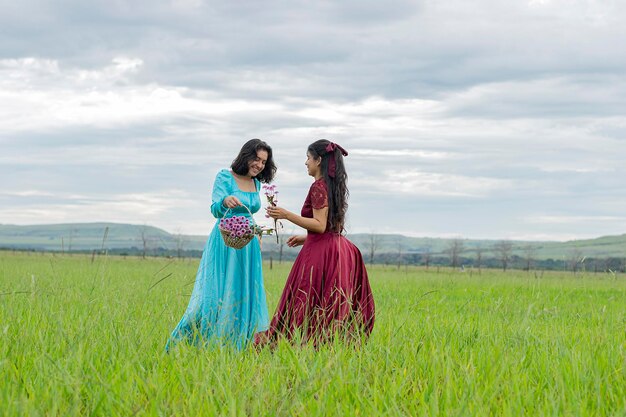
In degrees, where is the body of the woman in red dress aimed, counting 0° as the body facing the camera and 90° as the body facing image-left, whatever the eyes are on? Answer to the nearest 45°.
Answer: approximately 90°

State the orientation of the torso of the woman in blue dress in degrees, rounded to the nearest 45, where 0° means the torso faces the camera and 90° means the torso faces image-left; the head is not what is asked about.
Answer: approximately 315°

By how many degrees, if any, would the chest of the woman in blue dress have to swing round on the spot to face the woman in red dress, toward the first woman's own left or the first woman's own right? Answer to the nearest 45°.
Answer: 0° — they already face them

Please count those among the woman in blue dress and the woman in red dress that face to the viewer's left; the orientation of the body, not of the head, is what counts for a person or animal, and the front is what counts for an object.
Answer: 1

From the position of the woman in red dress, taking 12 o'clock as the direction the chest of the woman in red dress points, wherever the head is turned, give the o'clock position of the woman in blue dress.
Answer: The woman in blue dress is roughly at 1 o'clock from the woman in red dress.
